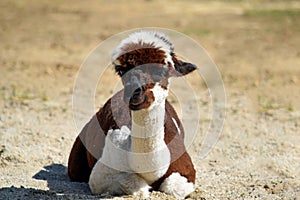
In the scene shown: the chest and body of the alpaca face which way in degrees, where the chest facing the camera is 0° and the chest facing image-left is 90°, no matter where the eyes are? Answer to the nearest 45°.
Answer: approximately 0°
